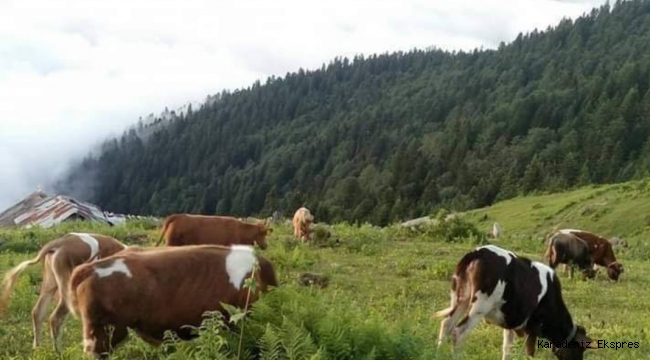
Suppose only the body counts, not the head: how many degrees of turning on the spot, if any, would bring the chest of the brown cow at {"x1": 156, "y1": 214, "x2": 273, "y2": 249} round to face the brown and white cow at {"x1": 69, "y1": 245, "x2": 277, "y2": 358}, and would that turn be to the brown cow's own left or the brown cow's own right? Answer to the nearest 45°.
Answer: approximately 90° to the brown cow's own right

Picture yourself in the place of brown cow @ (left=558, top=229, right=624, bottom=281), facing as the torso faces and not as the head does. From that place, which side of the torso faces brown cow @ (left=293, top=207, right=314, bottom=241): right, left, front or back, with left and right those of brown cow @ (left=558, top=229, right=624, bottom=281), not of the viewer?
back

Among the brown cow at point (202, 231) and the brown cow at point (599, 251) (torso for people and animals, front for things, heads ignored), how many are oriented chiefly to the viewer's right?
2

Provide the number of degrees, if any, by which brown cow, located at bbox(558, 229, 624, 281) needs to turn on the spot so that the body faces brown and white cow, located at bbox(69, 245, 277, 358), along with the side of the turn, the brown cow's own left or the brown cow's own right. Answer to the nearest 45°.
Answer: approximately 90° to the brown cow's own right

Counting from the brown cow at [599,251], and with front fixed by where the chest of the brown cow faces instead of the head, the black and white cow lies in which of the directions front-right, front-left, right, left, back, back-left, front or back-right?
right

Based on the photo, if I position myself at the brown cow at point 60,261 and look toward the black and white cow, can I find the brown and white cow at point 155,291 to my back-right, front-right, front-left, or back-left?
front-right

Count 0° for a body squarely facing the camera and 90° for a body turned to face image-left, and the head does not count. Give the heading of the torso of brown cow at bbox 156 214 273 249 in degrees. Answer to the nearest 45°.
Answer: approximately 270°

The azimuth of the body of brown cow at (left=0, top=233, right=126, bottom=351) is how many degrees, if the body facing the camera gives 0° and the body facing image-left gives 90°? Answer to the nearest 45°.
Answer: approximately 225°

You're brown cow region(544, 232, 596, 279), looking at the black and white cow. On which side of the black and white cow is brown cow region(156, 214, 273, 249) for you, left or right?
right

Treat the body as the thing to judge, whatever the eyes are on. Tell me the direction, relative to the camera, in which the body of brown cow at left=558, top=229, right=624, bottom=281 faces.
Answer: to the viewer's right

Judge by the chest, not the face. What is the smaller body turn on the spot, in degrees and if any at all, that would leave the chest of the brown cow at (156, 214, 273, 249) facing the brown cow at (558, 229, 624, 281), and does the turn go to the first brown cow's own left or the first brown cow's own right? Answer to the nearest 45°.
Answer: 0° — it already faces it

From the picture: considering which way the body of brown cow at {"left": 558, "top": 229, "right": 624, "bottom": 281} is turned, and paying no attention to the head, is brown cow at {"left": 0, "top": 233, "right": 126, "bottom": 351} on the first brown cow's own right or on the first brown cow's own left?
on the first brown cow's own right

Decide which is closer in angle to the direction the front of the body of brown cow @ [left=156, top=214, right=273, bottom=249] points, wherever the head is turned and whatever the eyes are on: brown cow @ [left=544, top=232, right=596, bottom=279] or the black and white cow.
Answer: the brown cow
